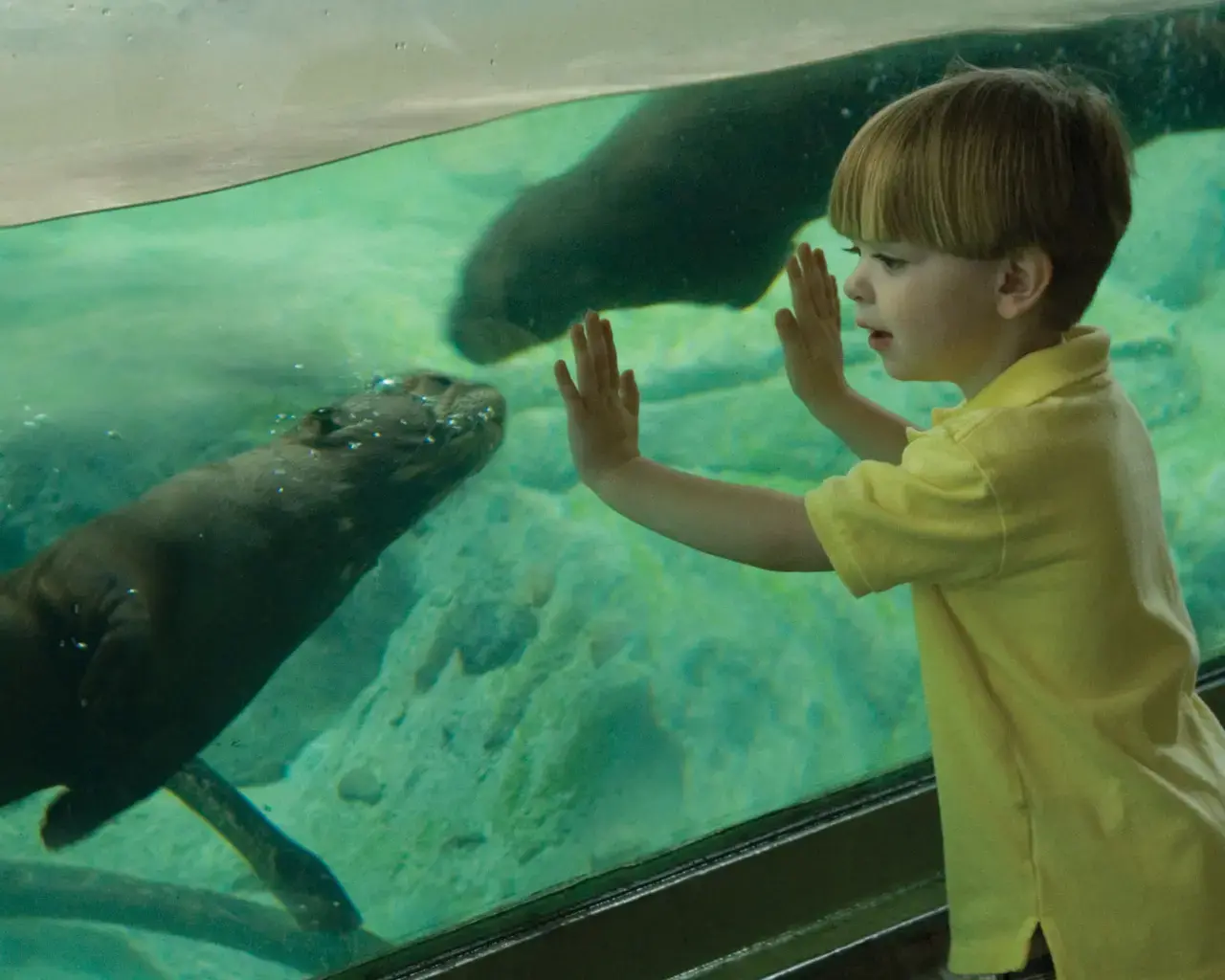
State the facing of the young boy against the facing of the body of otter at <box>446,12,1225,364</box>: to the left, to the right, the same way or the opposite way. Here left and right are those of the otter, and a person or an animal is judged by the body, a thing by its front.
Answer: the same way

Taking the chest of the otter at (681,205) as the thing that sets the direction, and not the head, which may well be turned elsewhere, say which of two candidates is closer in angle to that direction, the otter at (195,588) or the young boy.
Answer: the otter

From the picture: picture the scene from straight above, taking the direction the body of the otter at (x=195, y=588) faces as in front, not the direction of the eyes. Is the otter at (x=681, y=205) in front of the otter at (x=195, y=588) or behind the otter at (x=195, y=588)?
in front

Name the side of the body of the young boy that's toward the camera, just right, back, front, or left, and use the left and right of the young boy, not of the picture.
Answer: left

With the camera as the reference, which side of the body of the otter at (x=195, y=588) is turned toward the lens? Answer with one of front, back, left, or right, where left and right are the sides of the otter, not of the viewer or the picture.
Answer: right

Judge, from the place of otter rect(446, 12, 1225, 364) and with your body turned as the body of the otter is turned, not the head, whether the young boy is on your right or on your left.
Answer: on your left

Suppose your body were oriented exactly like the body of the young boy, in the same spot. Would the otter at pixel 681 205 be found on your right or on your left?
on your right

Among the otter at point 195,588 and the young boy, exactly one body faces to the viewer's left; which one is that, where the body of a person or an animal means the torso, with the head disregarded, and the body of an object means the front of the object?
the young boy

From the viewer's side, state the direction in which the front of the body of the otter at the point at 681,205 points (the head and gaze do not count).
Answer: to the viewer's left

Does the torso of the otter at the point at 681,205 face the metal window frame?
no

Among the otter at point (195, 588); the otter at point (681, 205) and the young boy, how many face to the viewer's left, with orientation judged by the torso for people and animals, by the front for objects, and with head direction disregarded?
2
